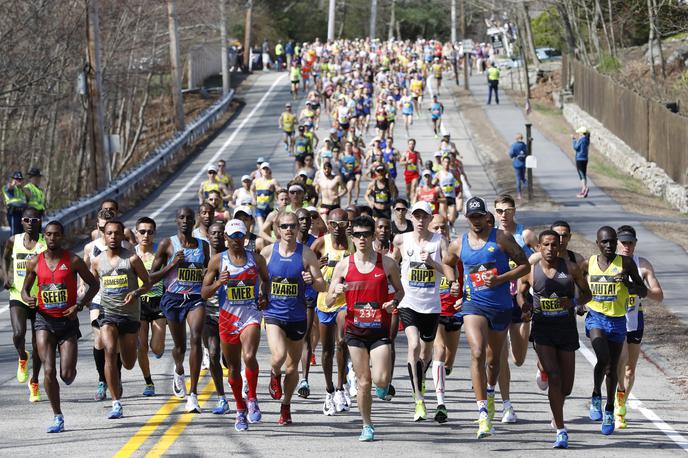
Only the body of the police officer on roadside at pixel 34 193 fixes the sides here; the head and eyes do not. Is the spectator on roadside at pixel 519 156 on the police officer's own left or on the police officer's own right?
on the police officer's own left

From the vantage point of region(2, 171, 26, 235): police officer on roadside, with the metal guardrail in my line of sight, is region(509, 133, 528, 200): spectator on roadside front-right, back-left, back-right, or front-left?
front-right

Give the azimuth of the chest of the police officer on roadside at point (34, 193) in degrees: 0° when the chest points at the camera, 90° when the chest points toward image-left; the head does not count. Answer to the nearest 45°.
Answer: approximately 315°

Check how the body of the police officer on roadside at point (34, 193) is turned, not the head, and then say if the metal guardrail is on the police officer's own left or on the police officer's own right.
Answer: on the police officer's own left

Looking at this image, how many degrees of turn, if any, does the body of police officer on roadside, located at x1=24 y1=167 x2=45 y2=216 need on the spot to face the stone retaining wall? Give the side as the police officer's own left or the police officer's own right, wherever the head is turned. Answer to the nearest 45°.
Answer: approximately 90° to the police officer's own left

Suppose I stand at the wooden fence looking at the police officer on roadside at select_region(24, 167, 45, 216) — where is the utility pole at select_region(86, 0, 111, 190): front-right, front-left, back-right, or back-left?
front-right

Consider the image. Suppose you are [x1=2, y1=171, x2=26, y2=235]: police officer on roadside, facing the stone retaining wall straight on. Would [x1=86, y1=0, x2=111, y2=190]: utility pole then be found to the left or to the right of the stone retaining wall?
left

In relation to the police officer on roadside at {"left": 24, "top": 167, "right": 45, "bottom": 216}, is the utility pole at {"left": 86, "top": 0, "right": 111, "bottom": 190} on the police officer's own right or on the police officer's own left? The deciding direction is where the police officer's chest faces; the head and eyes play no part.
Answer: on the police officer's own left

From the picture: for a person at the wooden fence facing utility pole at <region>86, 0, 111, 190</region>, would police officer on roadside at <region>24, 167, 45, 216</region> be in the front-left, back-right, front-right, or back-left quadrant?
front-left

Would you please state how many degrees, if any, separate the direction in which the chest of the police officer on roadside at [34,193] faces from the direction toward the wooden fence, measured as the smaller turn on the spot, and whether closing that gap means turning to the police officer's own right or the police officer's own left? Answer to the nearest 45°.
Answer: approximately 90° to the police officer's own left

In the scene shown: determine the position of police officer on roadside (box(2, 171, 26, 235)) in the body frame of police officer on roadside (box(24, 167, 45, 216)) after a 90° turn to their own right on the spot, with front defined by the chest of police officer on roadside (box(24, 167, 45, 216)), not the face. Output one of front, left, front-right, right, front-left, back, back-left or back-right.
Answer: right

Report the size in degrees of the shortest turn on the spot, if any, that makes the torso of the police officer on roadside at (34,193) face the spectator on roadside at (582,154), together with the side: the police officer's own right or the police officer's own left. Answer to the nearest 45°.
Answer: approximately 90° to the police officer's own left
